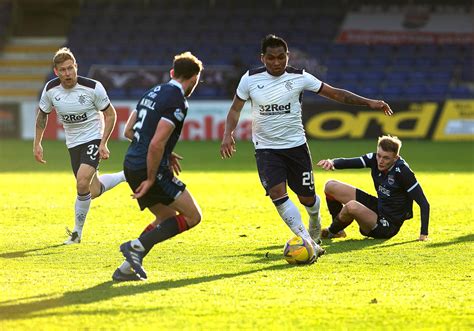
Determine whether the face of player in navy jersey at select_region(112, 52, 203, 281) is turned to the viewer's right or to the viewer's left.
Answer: to the viewer's right

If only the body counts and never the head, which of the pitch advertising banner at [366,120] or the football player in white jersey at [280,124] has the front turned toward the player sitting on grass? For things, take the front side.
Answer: the pitch advertising banner

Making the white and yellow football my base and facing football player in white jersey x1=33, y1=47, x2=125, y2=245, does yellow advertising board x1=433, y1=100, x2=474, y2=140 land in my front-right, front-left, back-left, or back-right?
front-right

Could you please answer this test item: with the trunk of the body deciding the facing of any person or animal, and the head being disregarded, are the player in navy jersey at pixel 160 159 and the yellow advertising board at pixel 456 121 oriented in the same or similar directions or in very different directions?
very different directions

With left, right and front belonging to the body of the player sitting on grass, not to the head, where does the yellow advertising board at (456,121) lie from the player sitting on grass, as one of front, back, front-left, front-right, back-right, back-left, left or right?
back-right

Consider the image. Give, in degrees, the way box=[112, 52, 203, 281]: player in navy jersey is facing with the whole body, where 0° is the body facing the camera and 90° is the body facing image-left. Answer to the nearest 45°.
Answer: approximately 225°

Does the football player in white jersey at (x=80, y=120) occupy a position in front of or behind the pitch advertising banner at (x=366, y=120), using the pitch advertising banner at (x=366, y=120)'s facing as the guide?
in front

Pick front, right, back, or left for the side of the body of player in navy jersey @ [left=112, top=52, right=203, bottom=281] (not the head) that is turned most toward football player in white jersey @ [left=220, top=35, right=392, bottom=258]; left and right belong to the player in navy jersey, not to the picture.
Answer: front

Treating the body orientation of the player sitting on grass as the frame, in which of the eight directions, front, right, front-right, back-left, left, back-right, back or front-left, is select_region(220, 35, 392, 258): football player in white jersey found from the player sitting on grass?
front

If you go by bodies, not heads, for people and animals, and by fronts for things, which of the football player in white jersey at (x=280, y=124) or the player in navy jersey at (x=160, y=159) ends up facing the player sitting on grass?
the player in navy jersey

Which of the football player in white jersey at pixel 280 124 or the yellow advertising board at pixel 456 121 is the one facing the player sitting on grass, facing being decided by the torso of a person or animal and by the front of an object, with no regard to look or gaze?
the yellow advertising board

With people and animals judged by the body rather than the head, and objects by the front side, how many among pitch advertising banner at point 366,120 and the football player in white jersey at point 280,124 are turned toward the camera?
2

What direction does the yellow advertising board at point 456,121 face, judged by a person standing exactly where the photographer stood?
facing the viewer

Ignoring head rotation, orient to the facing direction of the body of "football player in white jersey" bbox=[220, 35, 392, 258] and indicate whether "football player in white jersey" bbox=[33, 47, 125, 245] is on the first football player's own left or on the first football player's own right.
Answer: on the first football player's own right

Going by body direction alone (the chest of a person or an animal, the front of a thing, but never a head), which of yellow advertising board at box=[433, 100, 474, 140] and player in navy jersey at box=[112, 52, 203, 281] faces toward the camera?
the yellow advertising board

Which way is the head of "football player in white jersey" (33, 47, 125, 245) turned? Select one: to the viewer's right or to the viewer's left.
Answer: to the viewer's right

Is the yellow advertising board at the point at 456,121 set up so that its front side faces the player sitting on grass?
yes

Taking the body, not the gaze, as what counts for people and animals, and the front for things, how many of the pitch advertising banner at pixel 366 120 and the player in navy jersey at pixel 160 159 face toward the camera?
1

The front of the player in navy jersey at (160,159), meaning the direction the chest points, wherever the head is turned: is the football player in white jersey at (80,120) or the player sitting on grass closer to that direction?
the player sitting on grass
